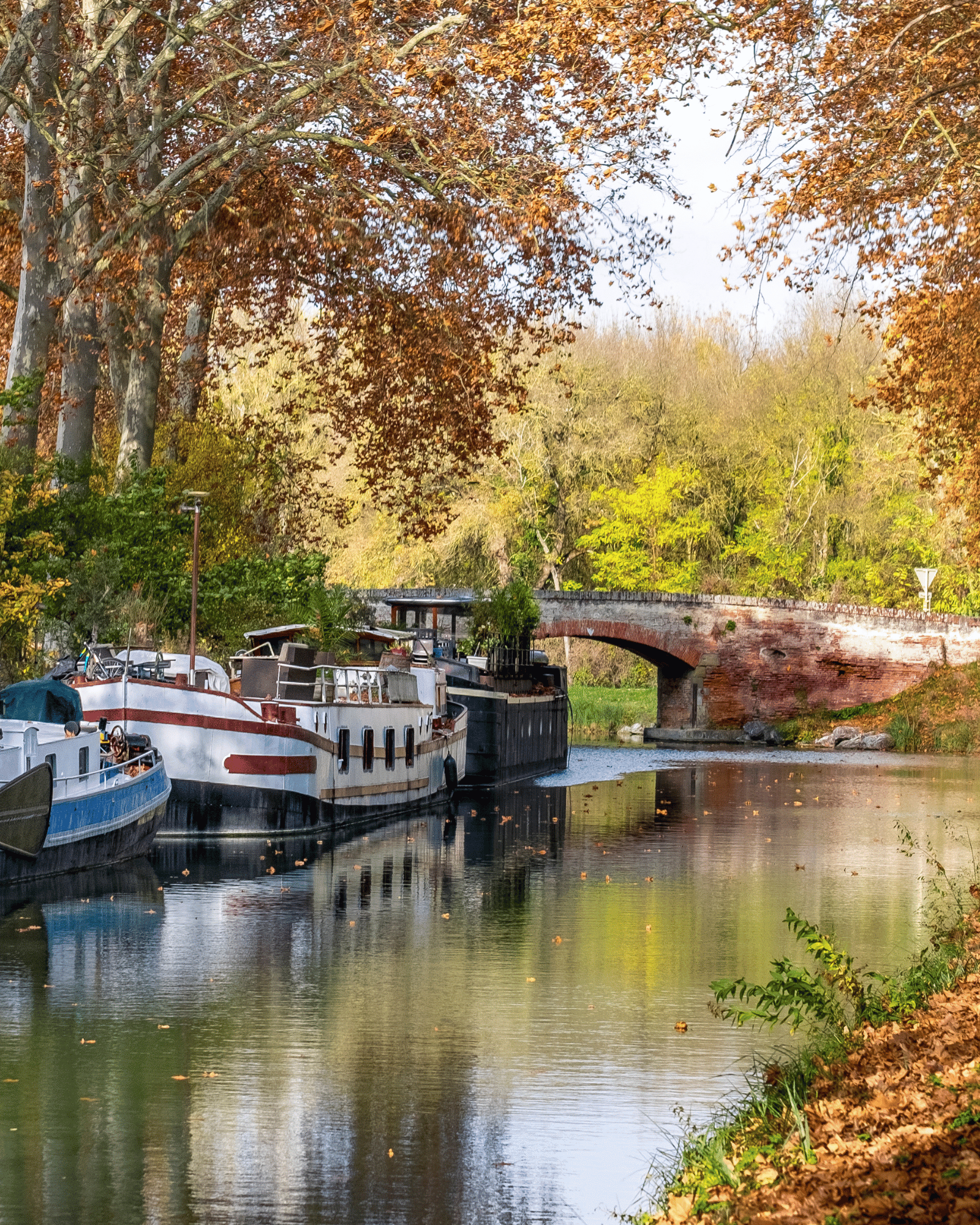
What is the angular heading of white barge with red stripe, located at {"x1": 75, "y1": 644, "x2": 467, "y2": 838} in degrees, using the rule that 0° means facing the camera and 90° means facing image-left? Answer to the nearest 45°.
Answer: approximately 45°

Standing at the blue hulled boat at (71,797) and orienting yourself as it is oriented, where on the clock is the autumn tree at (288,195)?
The autumn tree is roughly at 5 o'clock from the blue hulled boat.

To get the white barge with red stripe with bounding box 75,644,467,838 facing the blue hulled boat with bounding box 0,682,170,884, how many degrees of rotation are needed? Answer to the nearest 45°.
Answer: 0° — it already faces it

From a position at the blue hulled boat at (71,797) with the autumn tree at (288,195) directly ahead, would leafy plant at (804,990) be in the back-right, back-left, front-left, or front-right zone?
back-right

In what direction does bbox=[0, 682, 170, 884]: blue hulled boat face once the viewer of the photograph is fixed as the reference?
facing the viewer and to the left of the viewer

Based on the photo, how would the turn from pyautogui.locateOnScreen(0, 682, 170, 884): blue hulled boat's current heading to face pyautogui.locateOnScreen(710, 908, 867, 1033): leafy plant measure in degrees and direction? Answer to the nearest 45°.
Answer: approximately 45° to its left

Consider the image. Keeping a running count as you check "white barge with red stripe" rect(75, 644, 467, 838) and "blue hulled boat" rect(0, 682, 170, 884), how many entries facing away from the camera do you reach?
0

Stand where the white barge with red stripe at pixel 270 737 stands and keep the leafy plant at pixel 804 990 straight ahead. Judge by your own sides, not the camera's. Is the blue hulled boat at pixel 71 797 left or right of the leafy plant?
right

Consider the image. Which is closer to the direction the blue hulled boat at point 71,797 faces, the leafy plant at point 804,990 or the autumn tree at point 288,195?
the leafy plant
